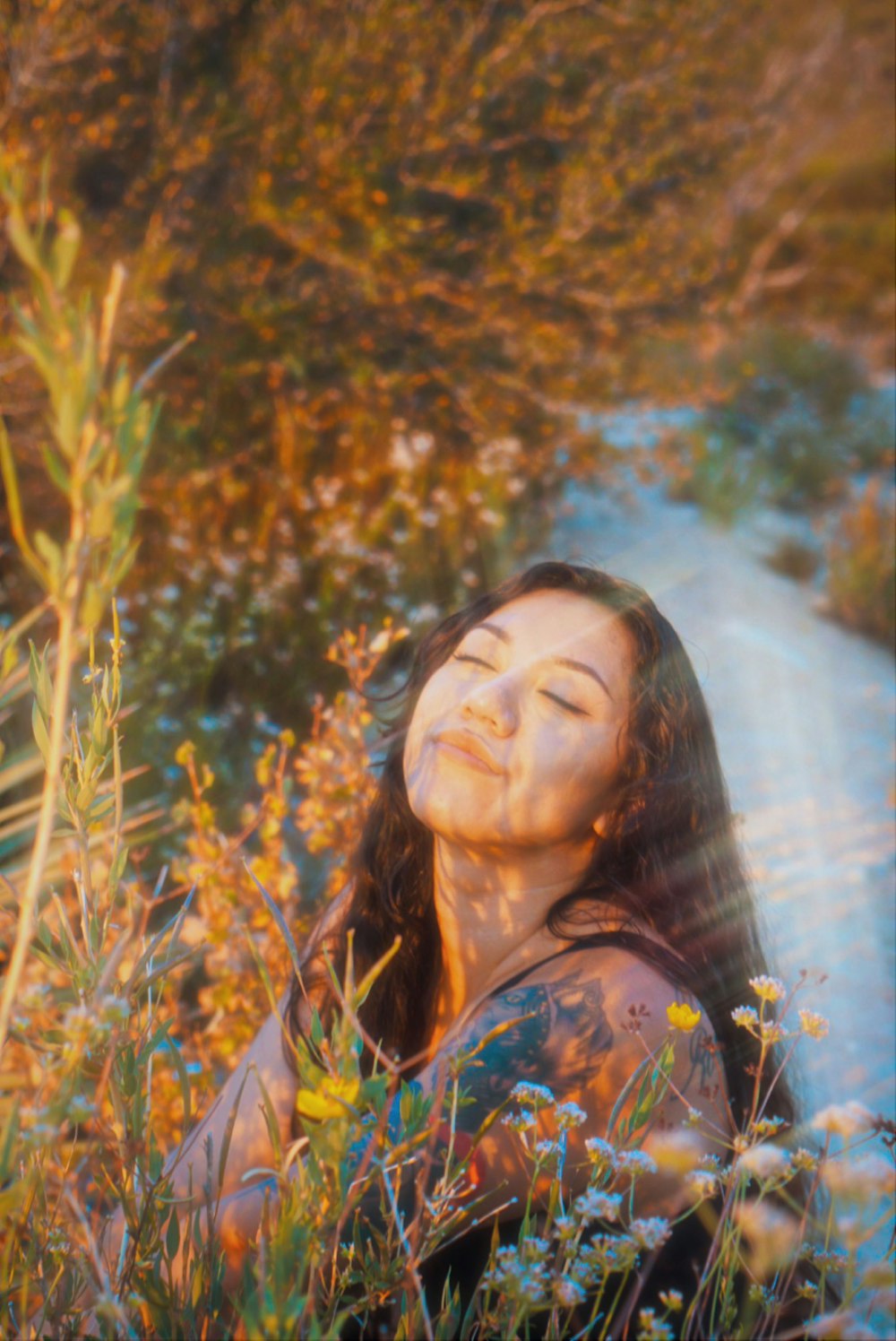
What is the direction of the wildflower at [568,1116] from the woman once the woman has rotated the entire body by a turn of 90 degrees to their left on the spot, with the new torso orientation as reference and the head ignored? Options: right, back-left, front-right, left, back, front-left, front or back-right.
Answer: front-right

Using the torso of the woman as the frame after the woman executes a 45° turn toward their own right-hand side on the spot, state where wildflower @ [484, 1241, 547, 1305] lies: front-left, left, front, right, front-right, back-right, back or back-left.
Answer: left

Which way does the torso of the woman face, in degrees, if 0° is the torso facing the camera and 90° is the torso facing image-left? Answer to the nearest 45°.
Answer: approximately 45°

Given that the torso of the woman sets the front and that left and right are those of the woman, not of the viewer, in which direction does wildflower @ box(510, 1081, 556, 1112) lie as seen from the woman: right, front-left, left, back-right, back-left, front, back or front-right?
front-left

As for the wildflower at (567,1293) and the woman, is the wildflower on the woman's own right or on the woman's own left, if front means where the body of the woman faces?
on the woman's own left

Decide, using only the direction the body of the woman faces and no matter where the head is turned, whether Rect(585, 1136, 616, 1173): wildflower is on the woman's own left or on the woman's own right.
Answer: on the woman's own left

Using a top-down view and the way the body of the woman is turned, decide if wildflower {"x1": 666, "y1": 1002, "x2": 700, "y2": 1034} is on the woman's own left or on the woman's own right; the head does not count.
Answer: on the woman's own left

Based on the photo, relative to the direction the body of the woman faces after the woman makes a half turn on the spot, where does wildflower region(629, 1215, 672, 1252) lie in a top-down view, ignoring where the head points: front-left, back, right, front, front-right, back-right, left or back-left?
back-right

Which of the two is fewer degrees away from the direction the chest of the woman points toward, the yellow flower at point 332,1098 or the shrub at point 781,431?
the yellow flower

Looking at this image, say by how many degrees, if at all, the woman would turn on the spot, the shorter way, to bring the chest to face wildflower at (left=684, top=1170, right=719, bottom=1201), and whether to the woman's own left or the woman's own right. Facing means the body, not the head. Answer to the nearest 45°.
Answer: approximately 45° to the woman's own left

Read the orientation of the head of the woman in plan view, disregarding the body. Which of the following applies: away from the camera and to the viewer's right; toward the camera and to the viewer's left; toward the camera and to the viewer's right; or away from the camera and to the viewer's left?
toward the camera and to the viewer's left

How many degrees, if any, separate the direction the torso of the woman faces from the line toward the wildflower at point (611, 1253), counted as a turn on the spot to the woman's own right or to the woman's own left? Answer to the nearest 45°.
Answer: approximately 45° to the woman's own left
